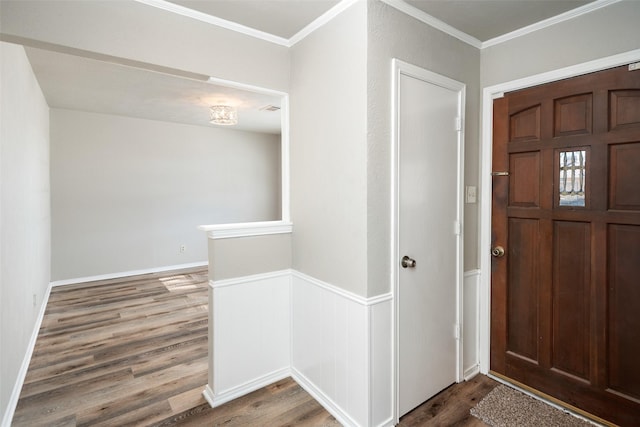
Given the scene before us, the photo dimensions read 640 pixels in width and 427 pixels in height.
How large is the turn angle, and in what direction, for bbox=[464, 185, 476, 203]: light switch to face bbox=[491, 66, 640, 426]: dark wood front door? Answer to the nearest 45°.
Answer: approximately 45° to its left

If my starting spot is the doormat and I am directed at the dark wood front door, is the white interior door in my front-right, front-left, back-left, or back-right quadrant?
back-left

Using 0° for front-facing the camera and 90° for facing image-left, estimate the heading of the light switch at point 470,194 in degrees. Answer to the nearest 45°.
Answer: approximately 315°

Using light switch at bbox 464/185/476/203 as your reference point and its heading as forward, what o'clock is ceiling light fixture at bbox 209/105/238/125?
The ceiling light fixture is roughly at 5 o'clock from the light switch.
